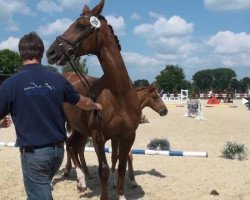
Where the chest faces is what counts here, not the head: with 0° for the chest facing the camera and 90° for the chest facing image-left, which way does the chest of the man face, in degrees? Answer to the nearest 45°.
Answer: approximately 180°

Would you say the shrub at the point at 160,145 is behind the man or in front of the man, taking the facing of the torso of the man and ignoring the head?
in front

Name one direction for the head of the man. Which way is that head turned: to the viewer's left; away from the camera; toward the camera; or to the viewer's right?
away from the camera

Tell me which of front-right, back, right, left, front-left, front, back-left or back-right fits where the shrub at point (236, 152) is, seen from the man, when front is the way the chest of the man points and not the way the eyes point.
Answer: front-right

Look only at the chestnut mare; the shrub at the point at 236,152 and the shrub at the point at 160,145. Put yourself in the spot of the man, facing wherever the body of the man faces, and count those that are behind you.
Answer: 0

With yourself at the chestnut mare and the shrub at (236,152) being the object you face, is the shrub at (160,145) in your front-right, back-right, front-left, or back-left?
front-left
